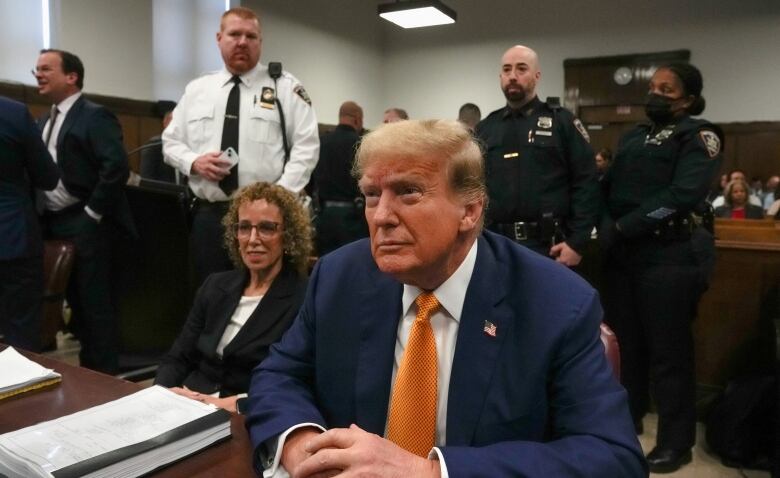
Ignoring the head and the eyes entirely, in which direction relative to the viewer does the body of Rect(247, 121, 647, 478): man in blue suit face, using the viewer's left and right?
facing the viewer and to the left of the viewer

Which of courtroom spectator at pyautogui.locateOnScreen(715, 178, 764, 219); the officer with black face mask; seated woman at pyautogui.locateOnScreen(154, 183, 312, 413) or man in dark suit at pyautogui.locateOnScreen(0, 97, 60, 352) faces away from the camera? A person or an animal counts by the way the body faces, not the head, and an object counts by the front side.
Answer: the man in dark suit

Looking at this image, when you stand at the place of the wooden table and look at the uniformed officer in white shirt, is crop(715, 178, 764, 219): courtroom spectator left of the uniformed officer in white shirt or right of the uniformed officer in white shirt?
right

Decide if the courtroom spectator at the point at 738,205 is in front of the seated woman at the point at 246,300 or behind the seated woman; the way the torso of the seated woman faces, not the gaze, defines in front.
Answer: behind

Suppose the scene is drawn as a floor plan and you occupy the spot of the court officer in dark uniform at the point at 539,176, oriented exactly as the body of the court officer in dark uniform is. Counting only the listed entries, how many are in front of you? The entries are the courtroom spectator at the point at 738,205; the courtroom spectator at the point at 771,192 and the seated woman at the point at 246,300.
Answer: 1

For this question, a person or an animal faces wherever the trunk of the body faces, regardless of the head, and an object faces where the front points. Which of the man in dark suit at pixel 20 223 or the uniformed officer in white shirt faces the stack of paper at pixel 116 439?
the uniformed officer in white shirt

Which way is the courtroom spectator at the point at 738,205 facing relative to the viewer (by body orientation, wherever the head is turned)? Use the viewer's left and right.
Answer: facing the viewer

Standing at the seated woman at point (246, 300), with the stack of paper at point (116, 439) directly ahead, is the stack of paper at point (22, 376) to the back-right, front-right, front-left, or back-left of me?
front-right

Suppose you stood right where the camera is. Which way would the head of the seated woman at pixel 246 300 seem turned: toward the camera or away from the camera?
toward the camera

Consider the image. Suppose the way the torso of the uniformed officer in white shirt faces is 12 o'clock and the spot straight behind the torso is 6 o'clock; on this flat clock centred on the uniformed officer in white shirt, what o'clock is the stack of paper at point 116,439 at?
The stack of paper is roughly at 12 o'clock from the uniformed officer in white shirt.

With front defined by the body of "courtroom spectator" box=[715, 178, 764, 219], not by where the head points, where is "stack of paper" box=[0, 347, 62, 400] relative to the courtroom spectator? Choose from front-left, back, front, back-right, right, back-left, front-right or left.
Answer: front

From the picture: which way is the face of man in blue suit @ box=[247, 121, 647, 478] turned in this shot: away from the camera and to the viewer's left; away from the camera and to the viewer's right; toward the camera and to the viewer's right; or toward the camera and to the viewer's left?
toward the camera and to the viewer's left

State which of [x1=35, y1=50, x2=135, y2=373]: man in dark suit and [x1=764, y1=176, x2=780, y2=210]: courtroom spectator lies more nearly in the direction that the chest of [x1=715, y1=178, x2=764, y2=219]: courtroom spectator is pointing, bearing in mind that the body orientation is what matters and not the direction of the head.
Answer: the man in dark suit

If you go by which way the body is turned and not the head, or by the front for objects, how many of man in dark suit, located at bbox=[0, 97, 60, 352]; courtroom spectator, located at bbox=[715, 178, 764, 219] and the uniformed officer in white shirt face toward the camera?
2

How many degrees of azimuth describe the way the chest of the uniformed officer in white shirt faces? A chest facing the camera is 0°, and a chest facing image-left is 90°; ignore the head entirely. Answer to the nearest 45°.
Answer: approximately 0°

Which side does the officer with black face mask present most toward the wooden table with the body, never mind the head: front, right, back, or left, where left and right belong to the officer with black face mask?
front
